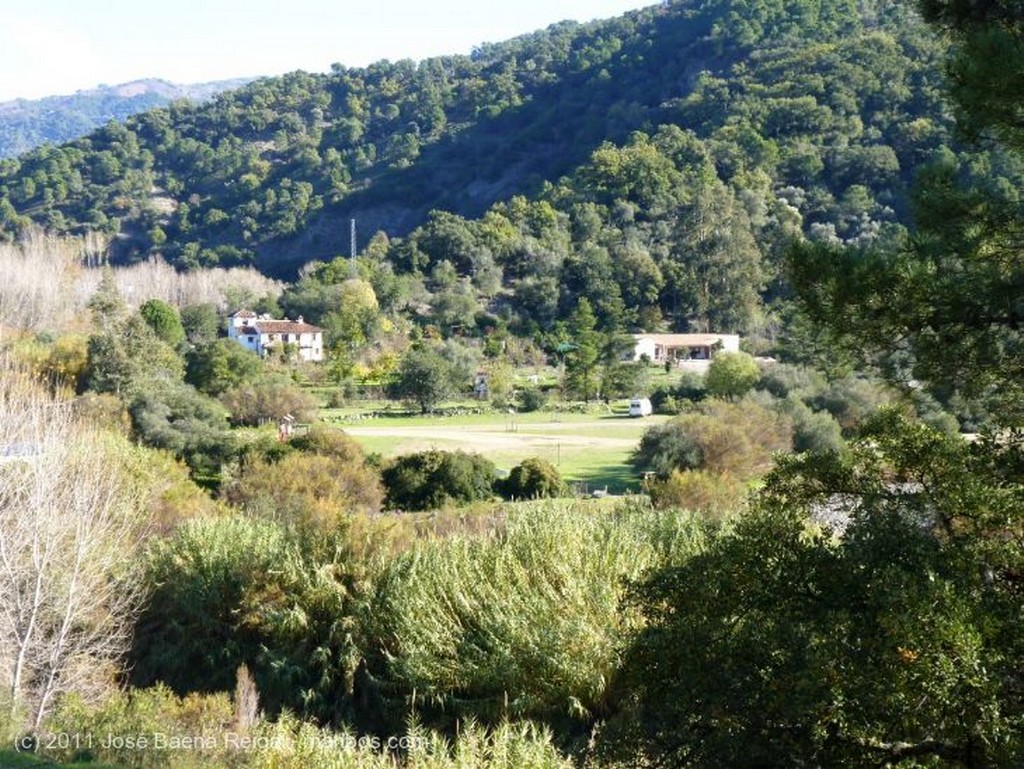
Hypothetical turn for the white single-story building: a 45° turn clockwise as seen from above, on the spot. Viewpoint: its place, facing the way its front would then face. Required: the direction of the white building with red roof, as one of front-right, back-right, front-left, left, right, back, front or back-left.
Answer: front-right

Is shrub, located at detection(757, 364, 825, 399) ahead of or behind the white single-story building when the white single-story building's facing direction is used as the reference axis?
ahead

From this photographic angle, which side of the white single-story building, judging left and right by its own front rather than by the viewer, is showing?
front

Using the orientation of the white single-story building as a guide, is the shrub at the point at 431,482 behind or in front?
in front

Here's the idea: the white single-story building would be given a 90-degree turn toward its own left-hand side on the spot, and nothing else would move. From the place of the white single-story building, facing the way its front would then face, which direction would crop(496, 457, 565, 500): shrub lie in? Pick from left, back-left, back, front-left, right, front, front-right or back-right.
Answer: right

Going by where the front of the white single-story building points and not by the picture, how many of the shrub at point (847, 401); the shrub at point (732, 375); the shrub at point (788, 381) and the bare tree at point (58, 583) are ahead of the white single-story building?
4

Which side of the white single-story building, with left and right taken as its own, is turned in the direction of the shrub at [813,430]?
front

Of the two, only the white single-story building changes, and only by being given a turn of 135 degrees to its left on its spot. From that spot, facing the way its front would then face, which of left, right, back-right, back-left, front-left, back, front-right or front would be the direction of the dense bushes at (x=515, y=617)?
back-right

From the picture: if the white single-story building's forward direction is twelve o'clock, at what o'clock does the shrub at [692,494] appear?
The shrub is roughly at 12 o'clock from the white single-story building.

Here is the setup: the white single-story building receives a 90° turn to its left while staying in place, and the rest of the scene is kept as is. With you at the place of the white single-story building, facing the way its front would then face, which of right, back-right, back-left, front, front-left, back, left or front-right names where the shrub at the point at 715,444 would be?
right
